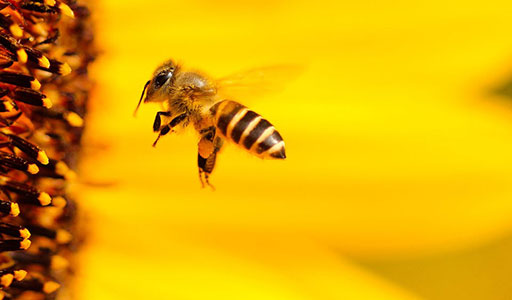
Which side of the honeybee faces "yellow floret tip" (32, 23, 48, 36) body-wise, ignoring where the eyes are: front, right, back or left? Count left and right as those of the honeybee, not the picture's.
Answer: front

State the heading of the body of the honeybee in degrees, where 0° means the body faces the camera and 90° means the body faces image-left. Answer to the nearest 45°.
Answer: approximately 90°

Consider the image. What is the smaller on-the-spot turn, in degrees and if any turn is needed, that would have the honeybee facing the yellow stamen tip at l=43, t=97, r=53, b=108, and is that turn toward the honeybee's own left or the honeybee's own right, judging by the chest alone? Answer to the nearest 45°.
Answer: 0° — it already faces it

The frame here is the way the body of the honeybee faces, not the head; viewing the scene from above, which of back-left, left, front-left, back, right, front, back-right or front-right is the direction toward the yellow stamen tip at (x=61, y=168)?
front-right
